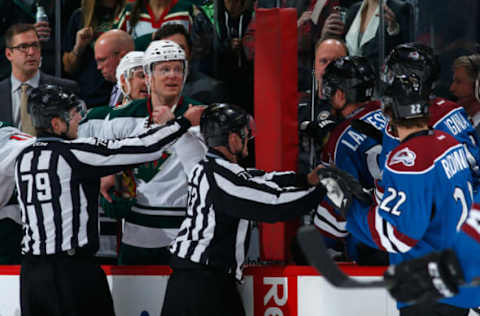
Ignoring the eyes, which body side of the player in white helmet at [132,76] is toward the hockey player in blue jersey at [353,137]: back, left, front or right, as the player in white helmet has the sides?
front

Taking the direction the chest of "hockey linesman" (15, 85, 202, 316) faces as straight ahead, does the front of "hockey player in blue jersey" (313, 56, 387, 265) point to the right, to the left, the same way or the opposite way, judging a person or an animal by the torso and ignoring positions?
to the left

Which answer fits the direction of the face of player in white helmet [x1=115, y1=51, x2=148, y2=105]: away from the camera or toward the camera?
toward the camera

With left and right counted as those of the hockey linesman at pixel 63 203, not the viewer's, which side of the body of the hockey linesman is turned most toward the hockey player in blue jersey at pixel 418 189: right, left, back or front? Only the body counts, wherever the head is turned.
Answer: right

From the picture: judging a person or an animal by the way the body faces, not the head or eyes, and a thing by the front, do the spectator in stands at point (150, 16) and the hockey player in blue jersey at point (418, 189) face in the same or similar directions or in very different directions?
very different directions

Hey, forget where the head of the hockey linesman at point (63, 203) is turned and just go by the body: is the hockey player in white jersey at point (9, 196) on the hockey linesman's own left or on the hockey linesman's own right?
on the hockey linesman's own left

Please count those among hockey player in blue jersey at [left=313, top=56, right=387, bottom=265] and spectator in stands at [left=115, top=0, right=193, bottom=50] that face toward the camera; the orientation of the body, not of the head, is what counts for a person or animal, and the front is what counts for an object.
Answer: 1

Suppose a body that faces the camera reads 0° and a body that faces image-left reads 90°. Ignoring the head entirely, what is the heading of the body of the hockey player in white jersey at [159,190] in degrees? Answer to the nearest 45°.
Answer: approximately 315°

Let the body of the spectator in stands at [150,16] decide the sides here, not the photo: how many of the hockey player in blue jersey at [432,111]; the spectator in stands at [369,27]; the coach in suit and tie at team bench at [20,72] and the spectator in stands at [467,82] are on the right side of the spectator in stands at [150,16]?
1

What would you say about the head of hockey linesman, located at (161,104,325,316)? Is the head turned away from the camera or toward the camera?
away from the camera

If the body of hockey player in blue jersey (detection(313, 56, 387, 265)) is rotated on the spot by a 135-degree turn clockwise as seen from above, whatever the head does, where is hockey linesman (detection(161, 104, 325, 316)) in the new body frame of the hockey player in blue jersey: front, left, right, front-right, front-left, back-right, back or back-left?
back-right

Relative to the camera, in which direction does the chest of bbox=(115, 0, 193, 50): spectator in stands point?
toward the camera

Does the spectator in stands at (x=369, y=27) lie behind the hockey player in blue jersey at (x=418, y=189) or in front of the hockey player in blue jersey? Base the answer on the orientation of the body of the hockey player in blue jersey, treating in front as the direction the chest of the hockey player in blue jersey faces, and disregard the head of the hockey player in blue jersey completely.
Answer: in front

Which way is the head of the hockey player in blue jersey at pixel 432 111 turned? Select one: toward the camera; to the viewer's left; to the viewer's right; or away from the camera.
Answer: away from the camera

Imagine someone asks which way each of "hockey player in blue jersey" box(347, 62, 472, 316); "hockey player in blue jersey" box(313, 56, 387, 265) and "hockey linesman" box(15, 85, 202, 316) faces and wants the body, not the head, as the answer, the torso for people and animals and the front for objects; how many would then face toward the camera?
0

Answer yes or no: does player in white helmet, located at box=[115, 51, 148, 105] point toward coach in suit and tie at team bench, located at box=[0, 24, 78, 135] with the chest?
no

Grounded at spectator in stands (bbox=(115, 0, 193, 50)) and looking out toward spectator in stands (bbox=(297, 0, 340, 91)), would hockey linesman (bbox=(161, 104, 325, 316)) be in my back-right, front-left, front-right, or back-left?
front-right

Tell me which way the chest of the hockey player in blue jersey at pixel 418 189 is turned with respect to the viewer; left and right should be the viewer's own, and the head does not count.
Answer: facing away from the viewer and to the left of the viewer

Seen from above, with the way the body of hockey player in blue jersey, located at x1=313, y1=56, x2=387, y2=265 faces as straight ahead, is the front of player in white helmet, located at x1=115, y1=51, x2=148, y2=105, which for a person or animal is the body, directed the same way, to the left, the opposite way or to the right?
the opposite way

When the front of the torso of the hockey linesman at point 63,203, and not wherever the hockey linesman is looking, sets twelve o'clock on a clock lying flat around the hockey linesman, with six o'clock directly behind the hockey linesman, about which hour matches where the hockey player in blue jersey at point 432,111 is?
The hockey player in blue jersey is roughly at 2 o'clock from the hockey linesman.
